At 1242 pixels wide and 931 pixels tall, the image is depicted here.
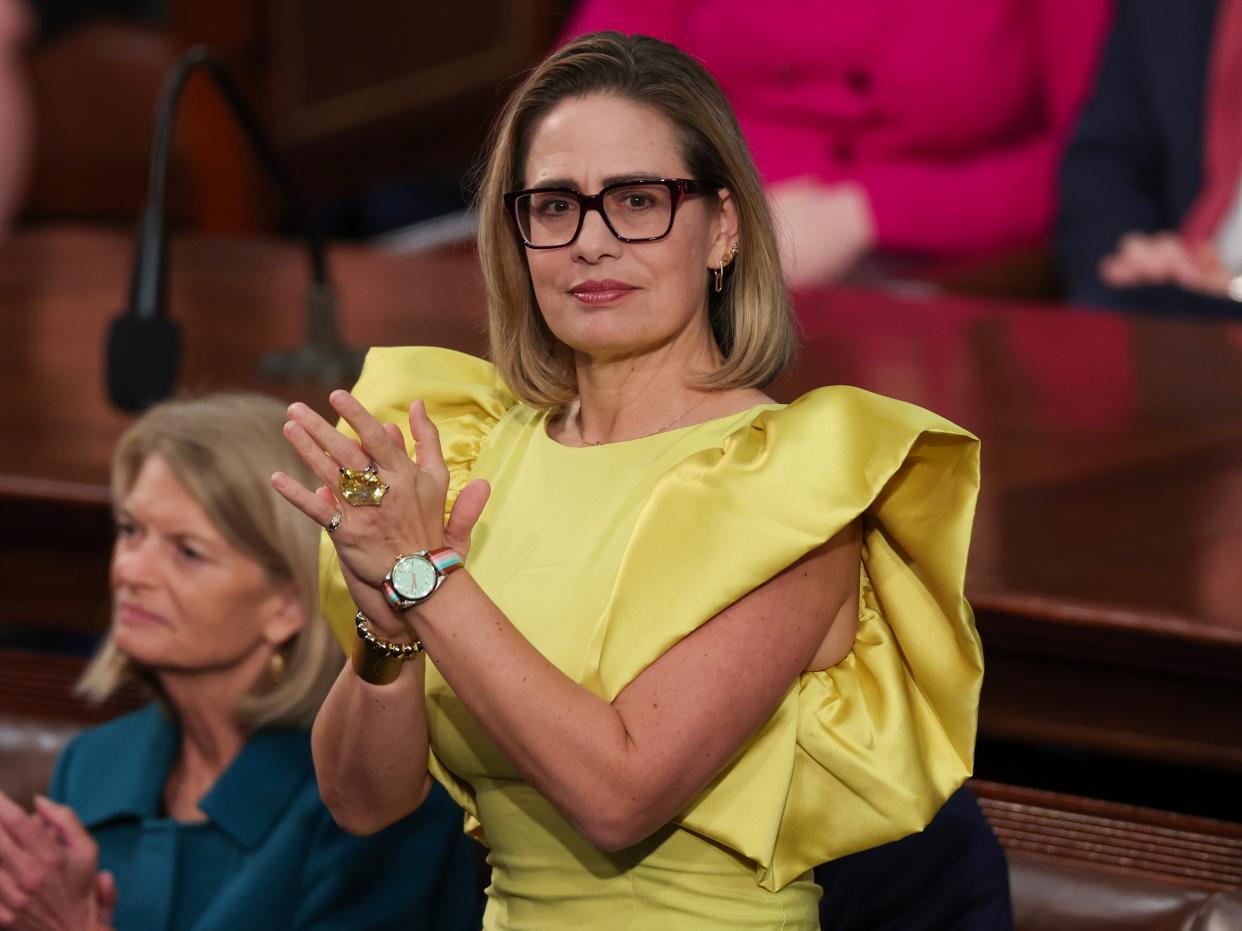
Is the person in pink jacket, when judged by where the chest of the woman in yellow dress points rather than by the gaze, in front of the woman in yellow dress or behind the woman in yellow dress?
behind

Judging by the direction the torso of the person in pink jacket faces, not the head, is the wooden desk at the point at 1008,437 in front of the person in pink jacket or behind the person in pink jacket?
in front

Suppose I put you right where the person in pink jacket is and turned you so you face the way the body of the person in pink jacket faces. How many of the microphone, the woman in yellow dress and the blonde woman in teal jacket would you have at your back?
0

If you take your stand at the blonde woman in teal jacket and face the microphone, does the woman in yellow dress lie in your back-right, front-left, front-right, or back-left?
back-right

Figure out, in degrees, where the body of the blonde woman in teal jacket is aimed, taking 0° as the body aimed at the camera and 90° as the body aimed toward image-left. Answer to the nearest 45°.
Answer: approximately 45°

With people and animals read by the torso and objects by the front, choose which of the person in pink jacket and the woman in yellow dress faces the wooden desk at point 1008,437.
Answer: the person in pink jacket

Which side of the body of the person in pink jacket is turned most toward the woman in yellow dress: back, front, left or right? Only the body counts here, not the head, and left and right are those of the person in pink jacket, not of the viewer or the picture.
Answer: front

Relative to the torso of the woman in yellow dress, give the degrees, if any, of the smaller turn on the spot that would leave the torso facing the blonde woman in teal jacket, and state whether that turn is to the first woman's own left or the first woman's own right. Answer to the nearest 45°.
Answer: approximately 90° to the first woman's own right

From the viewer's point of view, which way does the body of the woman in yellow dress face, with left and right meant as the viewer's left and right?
facing the viewer and to the left of the viewer

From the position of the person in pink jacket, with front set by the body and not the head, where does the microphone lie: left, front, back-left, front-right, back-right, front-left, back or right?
front-right

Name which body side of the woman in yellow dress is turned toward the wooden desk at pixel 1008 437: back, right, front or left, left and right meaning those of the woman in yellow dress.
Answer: back

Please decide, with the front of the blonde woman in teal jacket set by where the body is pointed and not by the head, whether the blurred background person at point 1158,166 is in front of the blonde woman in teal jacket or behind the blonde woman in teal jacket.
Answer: behind

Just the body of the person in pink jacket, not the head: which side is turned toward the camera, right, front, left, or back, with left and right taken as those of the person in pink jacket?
front
